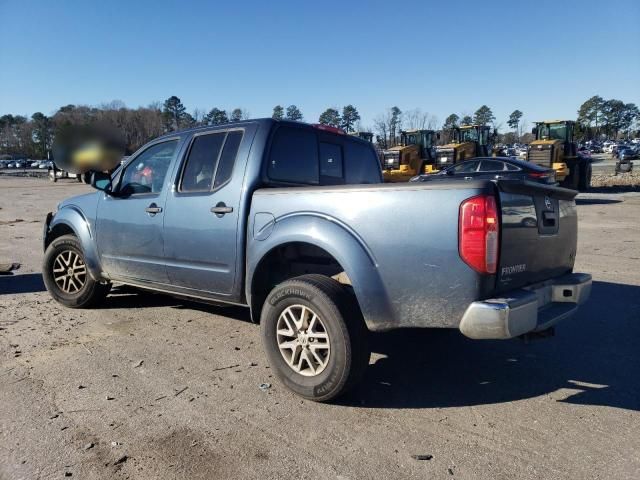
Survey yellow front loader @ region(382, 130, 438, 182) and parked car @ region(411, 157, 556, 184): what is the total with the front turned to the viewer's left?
1

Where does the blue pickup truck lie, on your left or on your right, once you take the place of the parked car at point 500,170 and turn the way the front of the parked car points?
on your left

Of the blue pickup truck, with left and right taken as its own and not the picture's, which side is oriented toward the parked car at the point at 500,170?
right

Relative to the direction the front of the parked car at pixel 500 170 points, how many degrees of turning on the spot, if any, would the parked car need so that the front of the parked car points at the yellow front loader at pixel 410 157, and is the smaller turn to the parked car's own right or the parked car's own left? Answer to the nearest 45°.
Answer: approximately 45° to the parked car's own right

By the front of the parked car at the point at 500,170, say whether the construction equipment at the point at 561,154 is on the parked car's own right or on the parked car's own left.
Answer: on the parked car's own right

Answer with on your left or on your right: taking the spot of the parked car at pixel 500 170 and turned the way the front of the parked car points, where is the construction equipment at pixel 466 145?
on your right

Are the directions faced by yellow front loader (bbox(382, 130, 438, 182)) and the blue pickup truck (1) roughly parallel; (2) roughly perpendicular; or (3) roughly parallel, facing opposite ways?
roughly perpendicular

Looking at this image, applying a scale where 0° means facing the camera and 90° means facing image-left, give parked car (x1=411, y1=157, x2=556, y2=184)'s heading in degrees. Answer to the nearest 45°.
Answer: approximately 90°

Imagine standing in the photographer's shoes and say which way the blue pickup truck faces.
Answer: facing away from the viewer and to the left of the viewer
